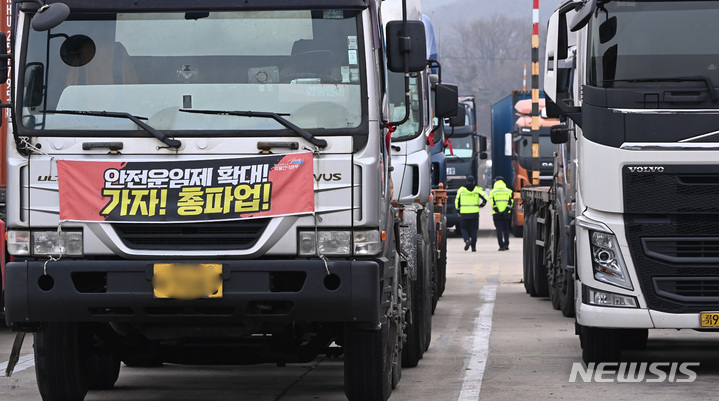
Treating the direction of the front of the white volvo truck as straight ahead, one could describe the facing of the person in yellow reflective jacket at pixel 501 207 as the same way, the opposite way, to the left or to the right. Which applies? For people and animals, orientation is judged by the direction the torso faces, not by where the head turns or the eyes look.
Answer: the opposite way

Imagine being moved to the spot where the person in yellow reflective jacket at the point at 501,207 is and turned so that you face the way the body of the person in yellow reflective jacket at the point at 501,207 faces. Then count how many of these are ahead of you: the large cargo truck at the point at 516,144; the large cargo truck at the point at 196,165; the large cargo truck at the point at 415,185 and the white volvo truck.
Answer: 1

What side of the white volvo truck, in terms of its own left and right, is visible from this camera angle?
front

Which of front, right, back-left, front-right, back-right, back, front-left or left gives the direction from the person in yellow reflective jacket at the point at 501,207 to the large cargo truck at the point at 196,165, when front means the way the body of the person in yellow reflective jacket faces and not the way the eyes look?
back

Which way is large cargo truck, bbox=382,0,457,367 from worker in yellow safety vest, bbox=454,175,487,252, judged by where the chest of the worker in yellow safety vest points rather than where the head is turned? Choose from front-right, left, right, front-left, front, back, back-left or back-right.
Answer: back

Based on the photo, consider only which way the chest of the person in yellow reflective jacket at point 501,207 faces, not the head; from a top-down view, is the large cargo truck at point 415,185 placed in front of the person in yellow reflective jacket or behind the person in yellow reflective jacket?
behind

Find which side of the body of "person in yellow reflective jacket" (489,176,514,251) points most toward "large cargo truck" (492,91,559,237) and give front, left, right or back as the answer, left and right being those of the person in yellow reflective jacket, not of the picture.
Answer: front

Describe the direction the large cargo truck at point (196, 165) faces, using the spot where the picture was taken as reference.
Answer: facing the viewer

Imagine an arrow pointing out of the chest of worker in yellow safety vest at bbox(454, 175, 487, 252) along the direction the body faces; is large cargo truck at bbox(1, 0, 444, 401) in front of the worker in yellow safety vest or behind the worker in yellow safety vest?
behind

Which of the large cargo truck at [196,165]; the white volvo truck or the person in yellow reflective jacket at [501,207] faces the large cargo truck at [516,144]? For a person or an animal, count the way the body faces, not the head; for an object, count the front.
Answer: the person in yellow reflective jacket

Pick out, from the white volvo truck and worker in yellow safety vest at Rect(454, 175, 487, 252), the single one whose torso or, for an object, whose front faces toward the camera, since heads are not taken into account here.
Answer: the white volvo truck

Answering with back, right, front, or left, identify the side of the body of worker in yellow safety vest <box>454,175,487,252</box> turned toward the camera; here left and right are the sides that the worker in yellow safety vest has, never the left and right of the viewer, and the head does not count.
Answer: back

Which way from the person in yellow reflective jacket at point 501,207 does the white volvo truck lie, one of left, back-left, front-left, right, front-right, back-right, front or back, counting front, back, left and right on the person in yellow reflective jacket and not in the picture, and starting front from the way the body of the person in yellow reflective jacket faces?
back

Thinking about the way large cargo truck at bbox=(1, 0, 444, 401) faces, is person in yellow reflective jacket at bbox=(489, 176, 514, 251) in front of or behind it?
behind

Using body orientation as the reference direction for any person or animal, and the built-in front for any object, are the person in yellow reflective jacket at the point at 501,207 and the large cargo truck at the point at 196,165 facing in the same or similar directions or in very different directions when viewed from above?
very different directions

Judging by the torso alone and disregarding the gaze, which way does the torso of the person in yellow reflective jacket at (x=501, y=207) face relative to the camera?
away from the camera
